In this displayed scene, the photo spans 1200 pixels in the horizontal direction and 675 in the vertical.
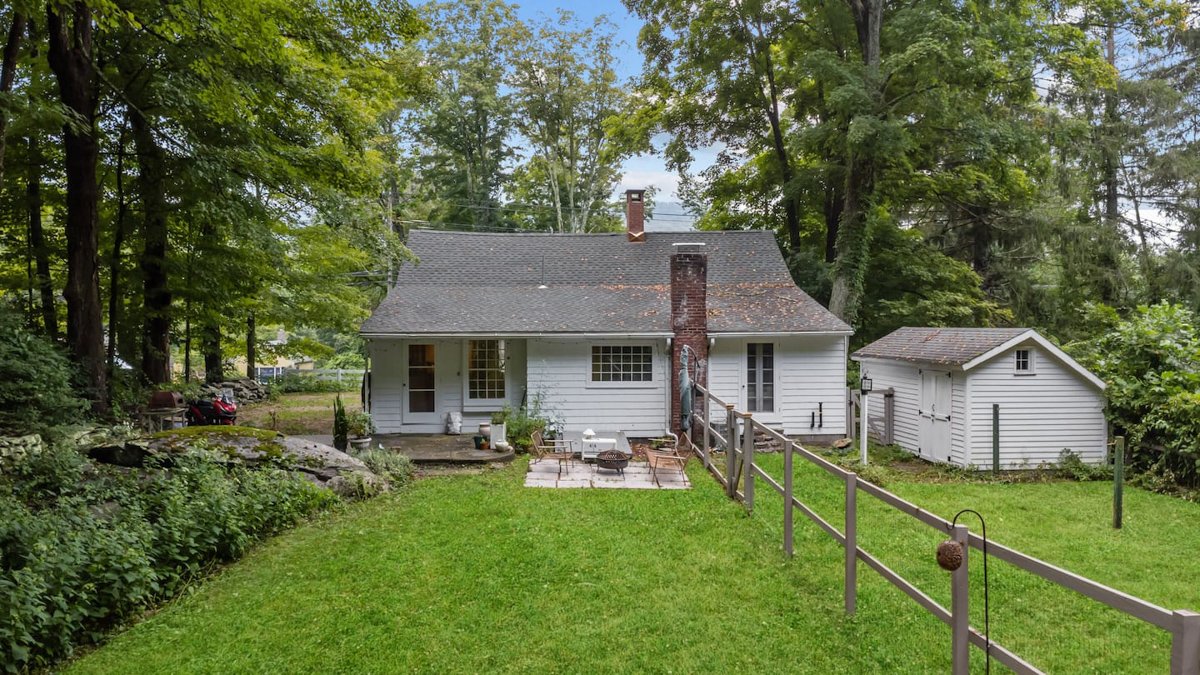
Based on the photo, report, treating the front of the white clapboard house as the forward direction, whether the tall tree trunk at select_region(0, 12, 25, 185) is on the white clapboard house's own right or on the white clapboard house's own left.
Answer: on the white clapboard house's own right

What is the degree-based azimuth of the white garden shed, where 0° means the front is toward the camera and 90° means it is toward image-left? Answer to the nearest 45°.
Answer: approximately 45°

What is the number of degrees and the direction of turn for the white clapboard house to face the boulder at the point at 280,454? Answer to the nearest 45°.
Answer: approximately 45° to its right

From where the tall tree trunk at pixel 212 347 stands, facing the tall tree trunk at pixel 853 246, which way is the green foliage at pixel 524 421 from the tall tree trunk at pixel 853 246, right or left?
right

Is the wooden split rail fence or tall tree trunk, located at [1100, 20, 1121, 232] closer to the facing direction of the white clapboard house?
the wooden split rail fence

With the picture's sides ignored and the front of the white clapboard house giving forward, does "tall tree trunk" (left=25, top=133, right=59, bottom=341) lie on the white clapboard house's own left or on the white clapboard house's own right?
on the white clapboard house's own right

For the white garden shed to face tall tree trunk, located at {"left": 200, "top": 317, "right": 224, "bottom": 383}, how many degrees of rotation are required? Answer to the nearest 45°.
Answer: approximately 45° to its right

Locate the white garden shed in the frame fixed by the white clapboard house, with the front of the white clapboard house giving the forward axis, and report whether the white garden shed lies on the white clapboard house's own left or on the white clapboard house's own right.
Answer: on the white clapboard house's own left

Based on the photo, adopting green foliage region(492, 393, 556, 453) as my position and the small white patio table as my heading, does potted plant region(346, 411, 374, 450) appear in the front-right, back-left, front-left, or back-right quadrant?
back-right

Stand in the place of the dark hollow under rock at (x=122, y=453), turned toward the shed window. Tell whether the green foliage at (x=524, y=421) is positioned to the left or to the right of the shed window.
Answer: left

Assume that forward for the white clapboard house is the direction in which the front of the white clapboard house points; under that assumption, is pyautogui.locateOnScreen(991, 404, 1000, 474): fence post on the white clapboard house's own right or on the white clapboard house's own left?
on the white clapboard house's own left

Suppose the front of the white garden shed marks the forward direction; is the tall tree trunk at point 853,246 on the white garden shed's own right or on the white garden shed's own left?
on the white garden shed's own right

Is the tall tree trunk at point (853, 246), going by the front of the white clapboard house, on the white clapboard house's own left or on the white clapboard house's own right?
on the white clapboard house's own left
